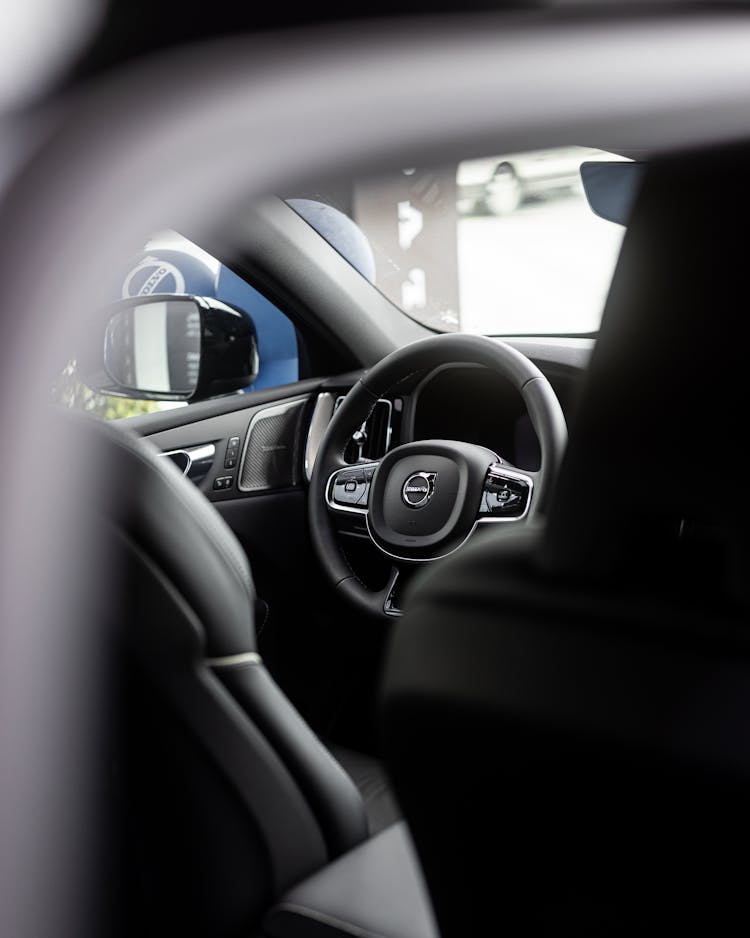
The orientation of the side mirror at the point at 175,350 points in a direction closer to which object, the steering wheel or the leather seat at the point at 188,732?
the leather seat

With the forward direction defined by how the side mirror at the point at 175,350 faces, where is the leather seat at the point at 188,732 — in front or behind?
in front

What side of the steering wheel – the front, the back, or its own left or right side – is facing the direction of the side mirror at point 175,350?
right

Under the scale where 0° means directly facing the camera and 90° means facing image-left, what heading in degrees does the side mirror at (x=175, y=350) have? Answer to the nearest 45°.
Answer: approximately 45°

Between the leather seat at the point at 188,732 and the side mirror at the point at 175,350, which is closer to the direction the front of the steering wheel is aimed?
the leather seat

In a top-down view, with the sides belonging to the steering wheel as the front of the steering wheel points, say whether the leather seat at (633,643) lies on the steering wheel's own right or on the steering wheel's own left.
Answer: on the steering wheel's own left
